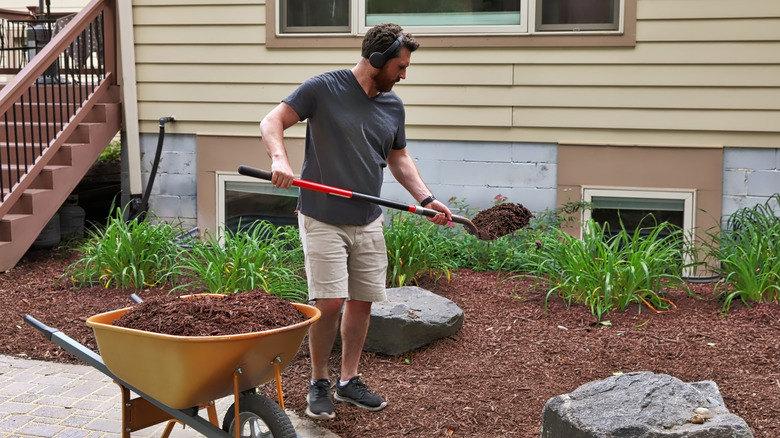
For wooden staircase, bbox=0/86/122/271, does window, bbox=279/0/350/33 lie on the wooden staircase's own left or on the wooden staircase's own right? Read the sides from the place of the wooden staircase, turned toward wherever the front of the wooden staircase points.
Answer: on the wooden staircase's own left

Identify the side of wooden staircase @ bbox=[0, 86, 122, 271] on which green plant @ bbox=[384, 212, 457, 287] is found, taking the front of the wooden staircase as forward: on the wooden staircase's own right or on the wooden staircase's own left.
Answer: on the wooden staircase's own left

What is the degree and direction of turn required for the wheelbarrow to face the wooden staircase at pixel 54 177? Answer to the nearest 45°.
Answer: approximately 135° to its left

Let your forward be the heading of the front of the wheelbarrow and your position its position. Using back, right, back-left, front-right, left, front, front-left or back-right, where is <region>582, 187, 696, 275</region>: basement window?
left

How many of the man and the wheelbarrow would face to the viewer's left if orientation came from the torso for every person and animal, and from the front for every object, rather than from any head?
0

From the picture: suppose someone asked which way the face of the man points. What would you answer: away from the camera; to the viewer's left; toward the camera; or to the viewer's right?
to the viewer's right

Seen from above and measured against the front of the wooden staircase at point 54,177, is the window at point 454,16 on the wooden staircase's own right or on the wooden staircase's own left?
on the wooden staircase's own left

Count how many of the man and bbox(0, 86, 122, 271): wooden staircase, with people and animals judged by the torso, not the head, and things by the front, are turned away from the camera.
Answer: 0

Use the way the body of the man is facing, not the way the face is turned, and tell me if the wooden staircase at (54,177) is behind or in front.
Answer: behind

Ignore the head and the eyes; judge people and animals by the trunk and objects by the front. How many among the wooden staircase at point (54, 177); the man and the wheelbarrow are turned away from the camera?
0

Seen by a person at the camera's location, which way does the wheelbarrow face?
facing the viewer and to the right of the viewer

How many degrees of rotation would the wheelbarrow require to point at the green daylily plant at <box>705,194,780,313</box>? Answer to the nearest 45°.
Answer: approximately 90° to its left

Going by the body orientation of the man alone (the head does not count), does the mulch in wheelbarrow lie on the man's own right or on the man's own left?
on the man's own right
